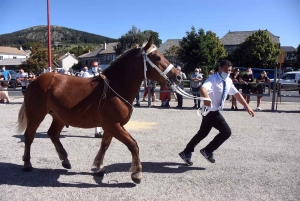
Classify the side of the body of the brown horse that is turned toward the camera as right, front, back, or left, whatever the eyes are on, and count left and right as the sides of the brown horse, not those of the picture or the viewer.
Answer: right

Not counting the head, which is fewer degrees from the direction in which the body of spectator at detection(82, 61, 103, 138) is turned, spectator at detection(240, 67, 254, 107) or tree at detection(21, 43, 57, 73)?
the spectator

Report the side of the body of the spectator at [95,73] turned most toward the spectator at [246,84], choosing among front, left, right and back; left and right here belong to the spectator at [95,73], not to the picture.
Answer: left

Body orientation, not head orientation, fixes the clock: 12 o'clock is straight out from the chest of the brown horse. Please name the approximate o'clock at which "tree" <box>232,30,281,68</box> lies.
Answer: The tree is roughly at 10 o'clock from the brown horse.

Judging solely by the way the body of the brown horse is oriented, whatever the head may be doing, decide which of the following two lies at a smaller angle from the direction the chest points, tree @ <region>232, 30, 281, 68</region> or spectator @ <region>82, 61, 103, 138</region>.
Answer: the tree

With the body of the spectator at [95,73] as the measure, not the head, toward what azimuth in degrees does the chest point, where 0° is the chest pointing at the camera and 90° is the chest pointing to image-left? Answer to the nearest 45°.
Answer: approximately 315°

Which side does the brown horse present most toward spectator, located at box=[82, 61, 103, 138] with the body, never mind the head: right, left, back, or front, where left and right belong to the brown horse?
left
